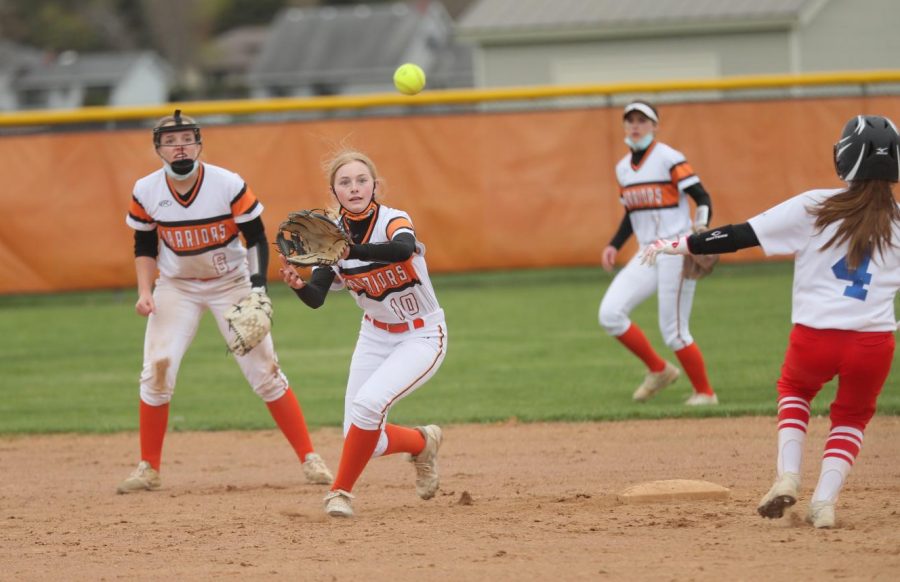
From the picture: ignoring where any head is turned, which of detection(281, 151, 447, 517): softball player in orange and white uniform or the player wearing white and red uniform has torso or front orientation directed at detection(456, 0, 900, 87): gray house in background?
the player wearing white and red uniform

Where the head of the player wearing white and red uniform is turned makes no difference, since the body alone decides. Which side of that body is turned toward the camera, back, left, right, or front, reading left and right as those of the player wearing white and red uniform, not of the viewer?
back

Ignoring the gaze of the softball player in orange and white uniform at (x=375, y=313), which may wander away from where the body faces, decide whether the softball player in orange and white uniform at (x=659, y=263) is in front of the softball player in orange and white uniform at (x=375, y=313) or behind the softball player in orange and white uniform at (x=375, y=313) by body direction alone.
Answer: behind

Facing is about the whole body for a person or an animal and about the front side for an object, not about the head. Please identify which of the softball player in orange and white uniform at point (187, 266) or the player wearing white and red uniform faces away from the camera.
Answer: the player wearing white and red uniform

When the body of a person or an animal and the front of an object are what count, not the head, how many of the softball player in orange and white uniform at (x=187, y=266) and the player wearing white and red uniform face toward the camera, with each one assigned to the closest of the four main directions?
1

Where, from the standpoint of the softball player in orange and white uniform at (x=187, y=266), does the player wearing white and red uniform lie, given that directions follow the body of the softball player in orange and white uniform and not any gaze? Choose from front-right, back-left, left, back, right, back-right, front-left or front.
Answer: front-left

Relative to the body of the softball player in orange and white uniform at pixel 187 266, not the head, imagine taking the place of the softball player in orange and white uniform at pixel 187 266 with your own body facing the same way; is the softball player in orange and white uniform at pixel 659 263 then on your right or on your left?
on your left

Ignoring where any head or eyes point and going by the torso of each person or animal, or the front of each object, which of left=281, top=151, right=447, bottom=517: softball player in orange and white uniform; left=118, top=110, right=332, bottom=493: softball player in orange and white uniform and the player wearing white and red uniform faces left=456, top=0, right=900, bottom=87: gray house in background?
the player wearing white and red uniform

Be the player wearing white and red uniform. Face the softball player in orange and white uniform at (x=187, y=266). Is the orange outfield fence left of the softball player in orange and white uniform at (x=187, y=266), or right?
right

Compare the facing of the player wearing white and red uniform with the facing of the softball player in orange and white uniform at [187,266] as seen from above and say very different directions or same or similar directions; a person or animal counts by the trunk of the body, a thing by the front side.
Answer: very different directions

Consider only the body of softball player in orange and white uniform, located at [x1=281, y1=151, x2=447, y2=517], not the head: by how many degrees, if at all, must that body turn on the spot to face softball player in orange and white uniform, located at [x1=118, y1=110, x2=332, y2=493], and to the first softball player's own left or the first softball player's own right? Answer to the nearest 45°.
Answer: approximately 90° to the first softball player's own right

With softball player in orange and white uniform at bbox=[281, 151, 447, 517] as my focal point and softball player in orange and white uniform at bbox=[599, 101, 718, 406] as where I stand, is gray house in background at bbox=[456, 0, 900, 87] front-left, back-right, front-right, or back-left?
back-right
